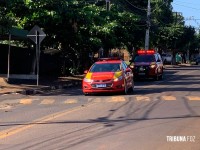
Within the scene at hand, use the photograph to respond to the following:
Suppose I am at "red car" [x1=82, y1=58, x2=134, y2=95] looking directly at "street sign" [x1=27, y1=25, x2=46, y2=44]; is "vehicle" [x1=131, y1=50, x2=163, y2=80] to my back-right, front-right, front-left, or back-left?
front-right

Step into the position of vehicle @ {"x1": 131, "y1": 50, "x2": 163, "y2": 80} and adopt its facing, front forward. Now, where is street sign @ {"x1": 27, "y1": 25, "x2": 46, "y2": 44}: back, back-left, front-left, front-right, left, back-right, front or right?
front-right

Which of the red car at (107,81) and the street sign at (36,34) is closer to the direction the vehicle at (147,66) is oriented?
the red car

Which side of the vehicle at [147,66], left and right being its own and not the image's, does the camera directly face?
front

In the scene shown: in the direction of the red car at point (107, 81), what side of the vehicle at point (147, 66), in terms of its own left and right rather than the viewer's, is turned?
front
